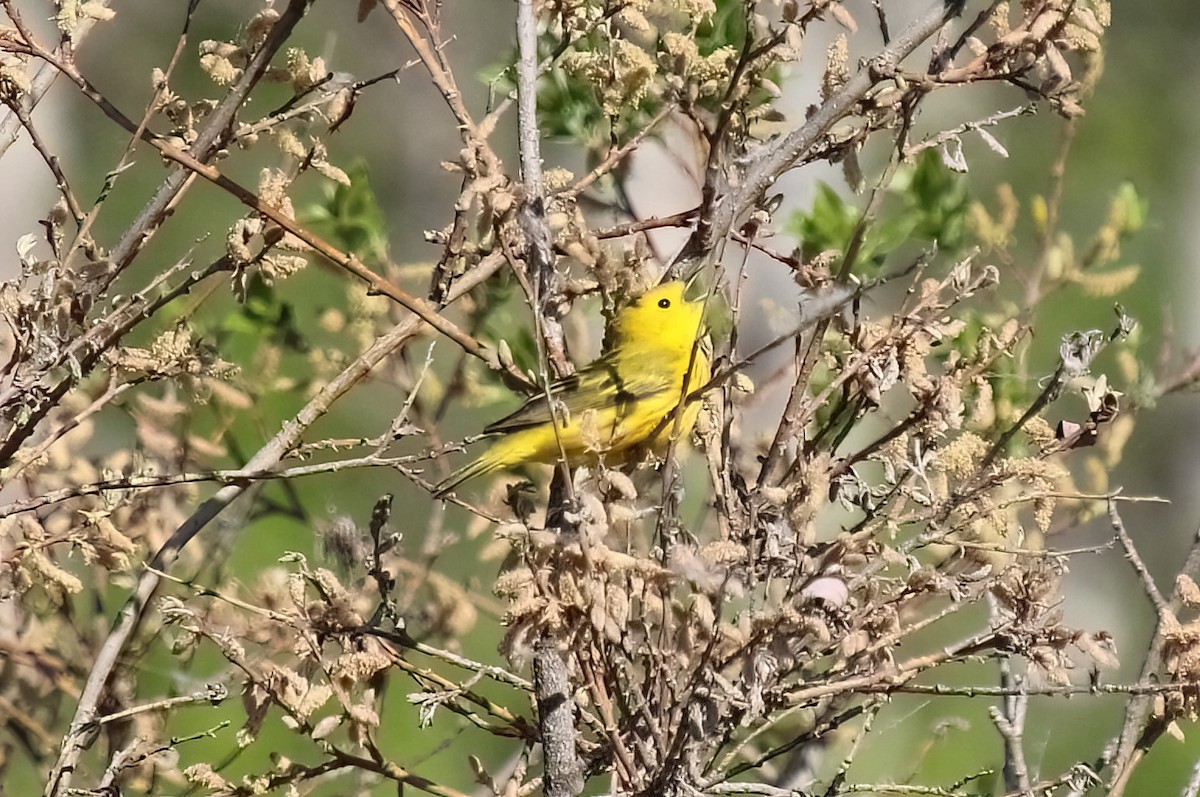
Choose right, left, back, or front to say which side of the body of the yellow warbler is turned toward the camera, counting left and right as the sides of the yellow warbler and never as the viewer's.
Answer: right

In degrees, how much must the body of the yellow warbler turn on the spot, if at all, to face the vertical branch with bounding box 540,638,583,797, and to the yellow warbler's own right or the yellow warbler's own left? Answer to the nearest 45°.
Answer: approximately 90° to the yellow warbler's own right
